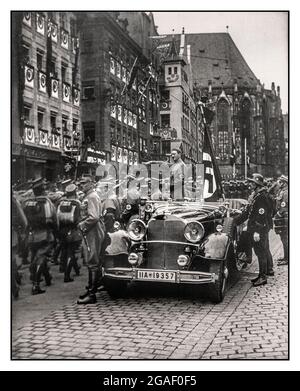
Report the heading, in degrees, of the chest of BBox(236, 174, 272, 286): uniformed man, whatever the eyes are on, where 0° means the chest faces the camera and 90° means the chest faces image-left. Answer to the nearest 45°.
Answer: approximately 90°

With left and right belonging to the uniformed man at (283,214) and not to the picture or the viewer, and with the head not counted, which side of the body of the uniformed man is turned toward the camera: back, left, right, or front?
left

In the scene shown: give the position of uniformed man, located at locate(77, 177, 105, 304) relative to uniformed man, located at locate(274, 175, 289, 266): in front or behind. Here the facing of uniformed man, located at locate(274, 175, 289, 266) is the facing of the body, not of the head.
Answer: in front

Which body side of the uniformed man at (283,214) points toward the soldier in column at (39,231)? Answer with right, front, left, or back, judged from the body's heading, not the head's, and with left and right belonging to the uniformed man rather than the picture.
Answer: front
